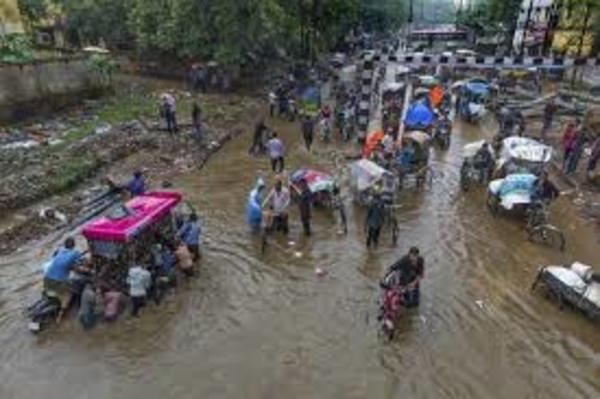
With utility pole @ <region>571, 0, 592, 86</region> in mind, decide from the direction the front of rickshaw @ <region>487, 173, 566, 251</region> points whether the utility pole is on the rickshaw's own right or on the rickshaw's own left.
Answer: on the rickshaw's own left

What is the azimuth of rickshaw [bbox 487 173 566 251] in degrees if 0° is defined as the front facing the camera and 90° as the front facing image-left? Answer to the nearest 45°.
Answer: approximately 315°

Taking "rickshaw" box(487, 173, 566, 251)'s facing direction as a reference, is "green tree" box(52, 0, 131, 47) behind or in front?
behind

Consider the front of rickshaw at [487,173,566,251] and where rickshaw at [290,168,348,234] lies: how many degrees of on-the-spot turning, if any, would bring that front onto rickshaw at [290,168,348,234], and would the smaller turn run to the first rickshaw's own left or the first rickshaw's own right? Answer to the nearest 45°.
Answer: approximately 135° to the first rickshaw's own right

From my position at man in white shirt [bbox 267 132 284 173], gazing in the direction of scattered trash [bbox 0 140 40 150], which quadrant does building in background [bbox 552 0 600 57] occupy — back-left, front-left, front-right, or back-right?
back-right
